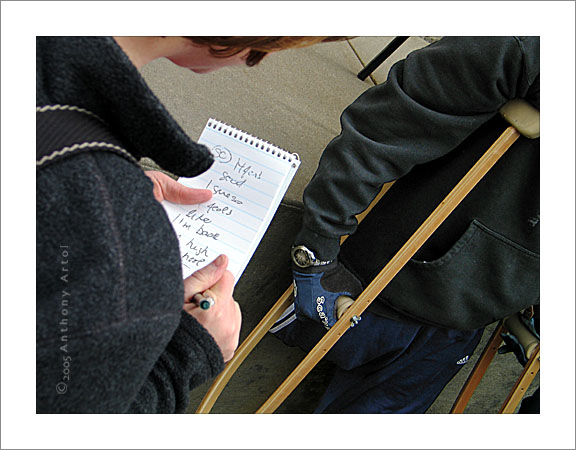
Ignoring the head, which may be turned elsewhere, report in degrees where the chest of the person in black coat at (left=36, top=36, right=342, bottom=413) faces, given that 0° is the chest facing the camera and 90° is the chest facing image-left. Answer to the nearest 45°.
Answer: approximately 270°
